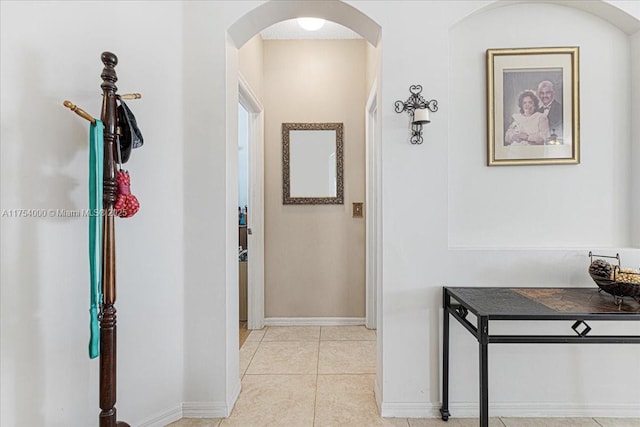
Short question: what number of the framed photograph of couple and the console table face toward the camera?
2

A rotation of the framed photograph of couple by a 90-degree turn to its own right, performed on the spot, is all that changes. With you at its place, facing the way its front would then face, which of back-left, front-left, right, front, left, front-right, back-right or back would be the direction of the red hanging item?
front-left

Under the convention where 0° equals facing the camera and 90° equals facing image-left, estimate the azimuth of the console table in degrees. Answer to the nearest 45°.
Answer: approximately 0°

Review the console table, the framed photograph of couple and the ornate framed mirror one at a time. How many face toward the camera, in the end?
3

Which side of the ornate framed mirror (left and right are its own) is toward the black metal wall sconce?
front

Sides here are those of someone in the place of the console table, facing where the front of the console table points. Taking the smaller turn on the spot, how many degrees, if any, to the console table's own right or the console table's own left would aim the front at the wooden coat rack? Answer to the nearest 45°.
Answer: approximately 45° to the console table's own right

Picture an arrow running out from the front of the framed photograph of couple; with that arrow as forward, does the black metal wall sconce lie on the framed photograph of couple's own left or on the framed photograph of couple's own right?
on the framed photograph of couple's own right

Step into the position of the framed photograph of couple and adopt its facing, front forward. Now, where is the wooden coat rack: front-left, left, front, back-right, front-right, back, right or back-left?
front-right

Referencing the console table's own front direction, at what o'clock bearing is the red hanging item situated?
The red hanging item is roughly at 2 o'clock from the console table.
